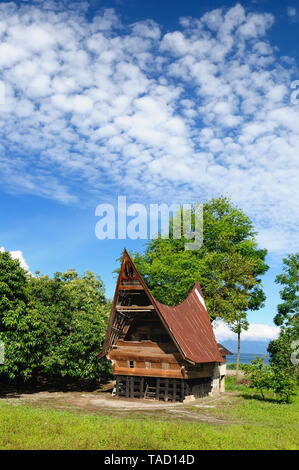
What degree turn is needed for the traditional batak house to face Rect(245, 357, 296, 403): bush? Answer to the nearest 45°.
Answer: approximately 135° to its left

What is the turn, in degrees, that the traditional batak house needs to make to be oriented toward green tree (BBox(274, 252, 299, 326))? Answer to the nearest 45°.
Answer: approximately 180°

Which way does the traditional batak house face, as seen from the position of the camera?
facing the viewer and to the left of the viewer

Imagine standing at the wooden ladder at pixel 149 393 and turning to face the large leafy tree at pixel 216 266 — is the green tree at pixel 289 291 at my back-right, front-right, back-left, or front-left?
front-right

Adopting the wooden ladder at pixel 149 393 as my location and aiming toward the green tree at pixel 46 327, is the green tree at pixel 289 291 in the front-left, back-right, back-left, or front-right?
back-right

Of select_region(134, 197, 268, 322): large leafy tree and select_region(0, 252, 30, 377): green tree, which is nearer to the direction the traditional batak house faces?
the green tree

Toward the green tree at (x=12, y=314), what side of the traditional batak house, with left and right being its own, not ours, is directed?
right

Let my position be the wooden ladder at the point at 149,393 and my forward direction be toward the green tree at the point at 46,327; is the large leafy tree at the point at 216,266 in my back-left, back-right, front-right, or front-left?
back-right
